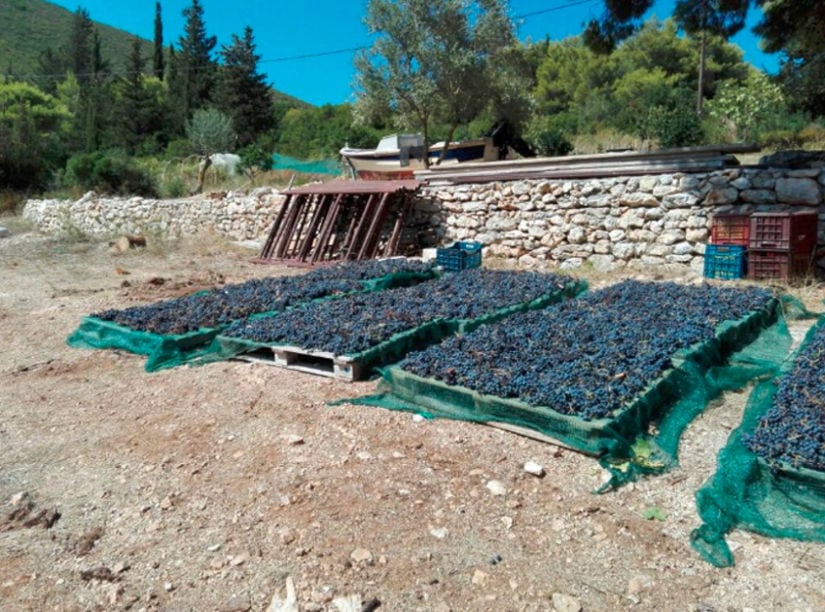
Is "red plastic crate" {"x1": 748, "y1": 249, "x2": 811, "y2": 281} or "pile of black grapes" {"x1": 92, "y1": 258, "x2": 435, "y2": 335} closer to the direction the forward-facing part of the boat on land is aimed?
the pile of black grapes

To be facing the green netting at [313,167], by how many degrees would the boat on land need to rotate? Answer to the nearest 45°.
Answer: approximately 45° to its right

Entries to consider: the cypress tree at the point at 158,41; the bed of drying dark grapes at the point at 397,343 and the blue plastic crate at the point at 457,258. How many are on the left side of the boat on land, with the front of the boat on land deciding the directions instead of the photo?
2

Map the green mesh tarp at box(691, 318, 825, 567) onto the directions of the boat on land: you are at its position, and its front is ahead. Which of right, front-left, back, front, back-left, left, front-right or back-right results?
left

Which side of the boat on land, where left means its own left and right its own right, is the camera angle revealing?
left

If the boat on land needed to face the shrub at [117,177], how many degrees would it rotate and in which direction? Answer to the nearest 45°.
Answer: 0° — it already faces it

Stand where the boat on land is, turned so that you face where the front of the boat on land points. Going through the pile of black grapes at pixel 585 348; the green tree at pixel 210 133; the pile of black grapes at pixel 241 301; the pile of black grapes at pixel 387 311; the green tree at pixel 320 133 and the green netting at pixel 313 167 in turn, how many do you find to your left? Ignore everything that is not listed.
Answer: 3

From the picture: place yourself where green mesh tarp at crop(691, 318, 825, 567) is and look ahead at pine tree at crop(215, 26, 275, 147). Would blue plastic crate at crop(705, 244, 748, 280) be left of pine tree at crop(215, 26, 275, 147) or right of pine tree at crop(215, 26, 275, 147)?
right

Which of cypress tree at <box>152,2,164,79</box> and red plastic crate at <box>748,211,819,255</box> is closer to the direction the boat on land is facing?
the cypress tree

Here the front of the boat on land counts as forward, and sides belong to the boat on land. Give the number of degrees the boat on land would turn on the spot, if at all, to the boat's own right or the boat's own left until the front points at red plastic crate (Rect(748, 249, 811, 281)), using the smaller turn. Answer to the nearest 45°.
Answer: approximately 135° to the boat's own left

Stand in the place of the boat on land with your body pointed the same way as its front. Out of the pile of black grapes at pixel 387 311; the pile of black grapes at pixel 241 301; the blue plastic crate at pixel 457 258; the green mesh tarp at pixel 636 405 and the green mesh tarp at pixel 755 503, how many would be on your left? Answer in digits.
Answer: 5

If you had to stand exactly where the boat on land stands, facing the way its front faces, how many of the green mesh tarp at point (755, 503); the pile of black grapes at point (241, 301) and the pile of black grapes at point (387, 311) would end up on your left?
3

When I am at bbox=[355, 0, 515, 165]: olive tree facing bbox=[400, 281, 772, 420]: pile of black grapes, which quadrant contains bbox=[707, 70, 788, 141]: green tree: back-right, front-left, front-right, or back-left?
back-left

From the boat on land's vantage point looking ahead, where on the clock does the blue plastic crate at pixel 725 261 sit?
The blue plastic crate is roughly at 8 o'clock from the boat on land.

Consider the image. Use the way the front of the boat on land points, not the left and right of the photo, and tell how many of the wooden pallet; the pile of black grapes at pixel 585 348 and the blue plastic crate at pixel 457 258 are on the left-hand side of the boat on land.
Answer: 3
